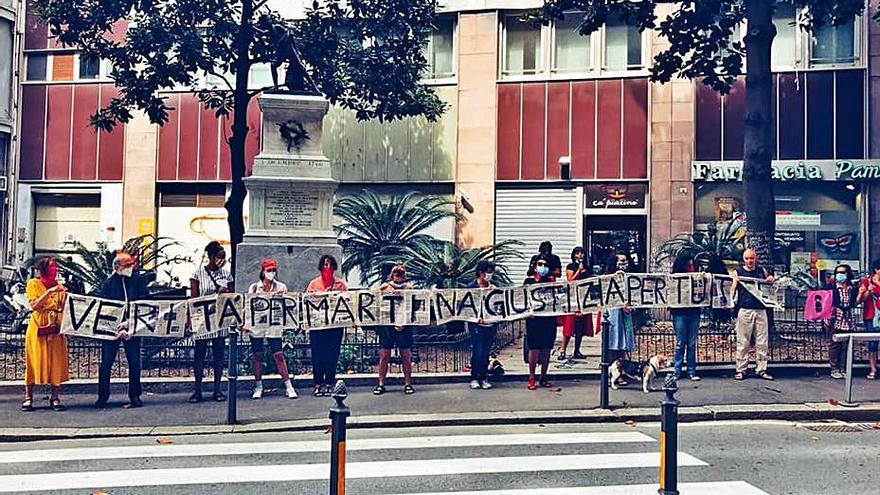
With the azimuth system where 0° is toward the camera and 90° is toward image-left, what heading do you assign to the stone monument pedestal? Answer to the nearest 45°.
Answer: approximately 0°

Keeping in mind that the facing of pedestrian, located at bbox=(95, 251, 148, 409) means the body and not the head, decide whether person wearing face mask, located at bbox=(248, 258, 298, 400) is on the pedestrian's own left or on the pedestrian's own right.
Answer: on the pedestrian's own left

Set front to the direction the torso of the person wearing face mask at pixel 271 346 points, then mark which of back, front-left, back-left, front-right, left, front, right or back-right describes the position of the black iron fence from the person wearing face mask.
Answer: back

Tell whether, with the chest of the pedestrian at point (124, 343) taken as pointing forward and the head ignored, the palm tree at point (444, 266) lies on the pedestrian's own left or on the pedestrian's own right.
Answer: on the pedestrian's own left

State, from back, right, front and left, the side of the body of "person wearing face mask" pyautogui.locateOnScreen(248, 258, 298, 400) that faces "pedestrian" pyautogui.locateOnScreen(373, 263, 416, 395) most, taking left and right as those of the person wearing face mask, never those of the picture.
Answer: left

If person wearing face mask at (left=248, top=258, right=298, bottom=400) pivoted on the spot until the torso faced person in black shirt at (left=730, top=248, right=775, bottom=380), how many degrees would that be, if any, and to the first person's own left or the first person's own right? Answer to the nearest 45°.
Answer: approximately 90° to the first person's own left

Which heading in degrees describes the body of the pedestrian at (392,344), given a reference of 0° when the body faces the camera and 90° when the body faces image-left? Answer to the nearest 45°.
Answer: approximately 0°
